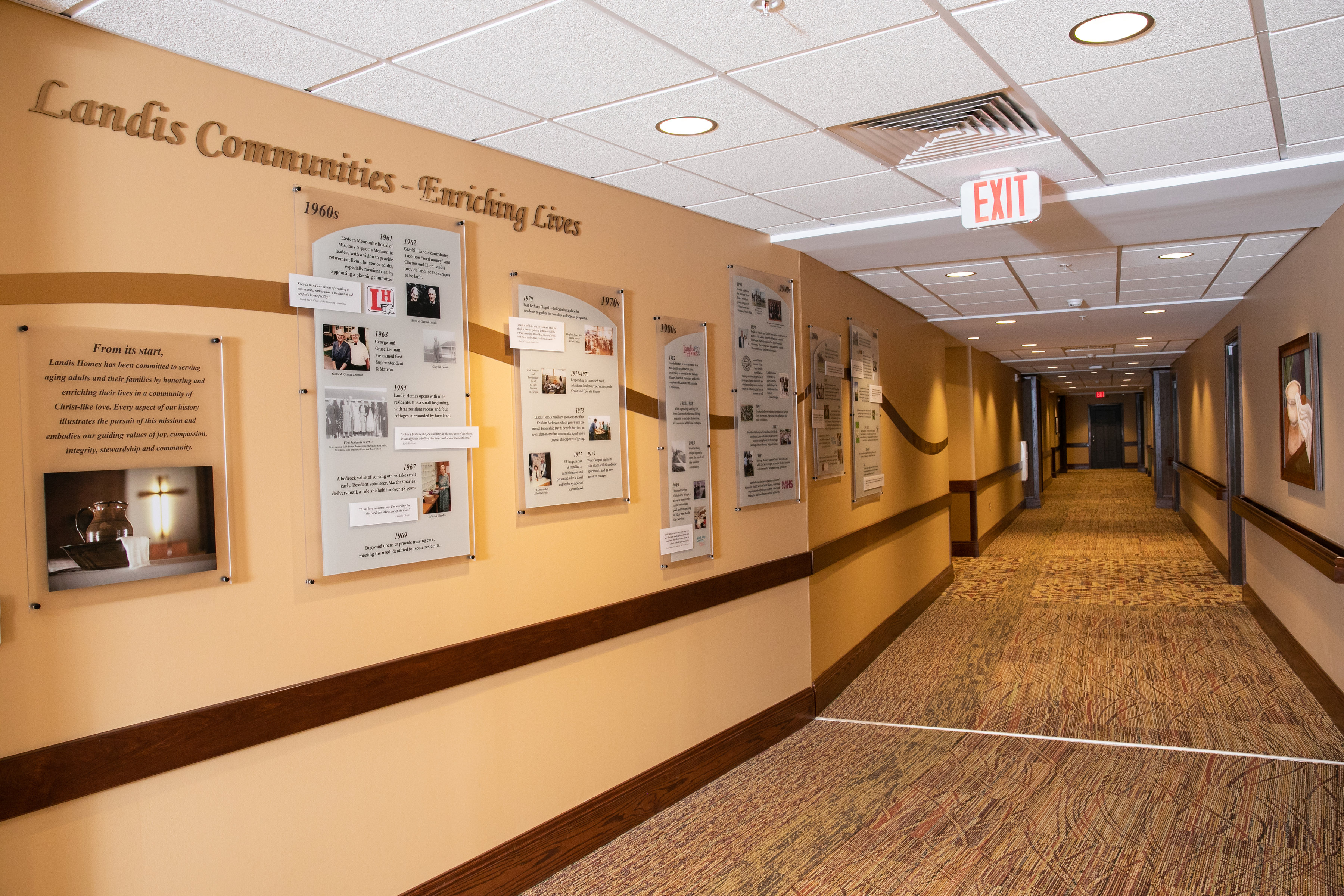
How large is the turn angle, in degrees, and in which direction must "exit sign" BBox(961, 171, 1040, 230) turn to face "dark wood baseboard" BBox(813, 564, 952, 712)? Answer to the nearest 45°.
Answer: approximately 180°

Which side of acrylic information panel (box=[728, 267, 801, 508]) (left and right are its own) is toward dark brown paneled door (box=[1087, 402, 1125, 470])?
left

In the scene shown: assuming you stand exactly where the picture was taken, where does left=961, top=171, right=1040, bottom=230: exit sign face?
facing the viewer

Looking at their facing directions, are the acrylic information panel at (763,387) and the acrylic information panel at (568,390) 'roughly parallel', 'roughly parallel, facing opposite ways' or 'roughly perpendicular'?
roughly parallel

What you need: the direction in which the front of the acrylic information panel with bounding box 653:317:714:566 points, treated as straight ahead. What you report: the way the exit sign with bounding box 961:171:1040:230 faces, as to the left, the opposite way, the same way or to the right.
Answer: to the right

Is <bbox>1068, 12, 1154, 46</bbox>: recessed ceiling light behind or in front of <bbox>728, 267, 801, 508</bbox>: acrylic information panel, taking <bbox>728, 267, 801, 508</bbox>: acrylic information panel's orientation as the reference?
in front

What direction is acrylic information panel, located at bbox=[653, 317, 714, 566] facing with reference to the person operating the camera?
facing the viewer and to the right of the viewer

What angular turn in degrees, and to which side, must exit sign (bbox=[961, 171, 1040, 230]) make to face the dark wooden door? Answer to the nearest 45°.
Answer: approximately 180°

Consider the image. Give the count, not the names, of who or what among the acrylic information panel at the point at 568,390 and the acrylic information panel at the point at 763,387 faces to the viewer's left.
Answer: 0

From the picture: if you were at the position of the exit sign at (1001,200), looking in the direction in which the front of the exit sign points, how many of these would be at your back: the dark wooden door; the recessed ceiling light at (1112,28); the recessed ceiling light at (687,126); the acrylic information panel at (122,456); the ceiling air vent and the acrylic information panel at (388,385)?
1

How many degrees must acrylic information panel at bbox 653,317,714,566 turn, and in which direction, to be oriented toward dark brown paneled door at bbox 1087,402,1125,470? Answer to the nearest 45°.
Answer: approximately 90° to its left

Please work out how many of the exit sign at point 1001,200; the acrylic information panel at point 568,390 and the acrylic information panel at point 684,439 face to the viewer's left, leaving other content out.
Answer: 0

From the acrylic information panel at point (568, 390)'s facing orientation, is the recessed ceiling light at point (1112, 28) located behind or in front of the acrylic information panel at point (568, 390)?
in front
